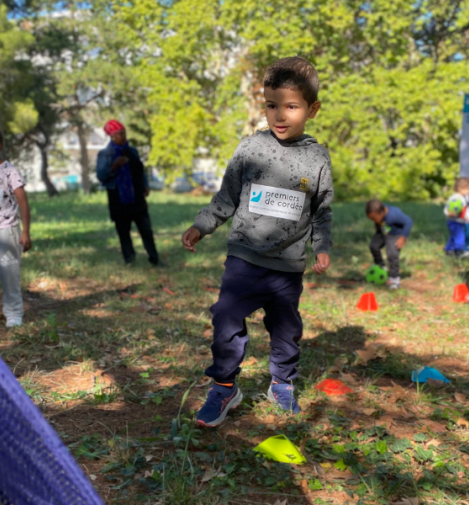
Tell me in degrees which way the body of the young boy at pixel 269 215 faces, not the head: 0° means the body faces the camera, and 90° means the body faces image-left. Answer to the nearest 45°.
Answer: approximately 0°

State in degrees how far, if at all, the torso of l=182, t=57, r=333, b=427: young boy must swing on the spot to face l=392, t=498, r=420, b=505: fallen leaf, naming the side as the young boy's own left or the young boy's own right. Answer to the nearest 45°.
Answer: approximately 45° to the young boy's own left

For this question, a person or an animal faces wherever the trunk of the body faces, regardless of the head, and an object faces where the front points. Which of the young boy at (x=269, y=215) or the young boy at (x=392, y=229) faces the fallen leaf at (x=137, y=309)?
the young boy at (x=392, y=229)

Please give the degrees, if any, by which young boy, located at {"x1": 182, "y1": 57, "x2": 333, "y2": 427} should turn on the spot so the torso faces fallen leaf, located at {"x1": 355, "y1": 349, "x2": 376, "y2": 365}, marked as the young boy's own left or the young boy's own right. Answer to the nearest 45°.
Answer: approximately 135° to the young boy's own left

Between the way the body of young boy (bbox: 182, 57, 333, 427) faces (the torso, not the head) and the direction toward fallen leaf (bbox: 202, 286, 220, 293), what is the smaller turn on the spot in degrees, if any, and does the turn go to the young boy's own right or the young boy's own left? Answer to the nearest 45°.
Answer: approximately 180°

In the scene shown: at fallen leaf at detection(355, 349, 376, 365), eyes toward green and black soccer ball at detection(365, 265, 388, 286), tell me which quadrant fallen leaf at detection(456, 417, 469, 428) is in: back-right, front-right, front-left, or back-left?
back-right

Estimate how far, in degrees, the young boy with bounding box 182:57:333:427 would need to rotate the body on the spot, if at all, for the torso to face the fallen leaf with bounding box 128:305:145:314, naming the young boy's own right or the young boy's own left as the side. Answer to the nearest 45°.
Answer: approximately 135° to the young boy's own right

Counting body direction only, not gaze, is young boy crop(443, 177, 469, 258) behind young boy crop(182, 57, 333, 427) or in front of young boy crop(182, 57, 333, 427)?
behind

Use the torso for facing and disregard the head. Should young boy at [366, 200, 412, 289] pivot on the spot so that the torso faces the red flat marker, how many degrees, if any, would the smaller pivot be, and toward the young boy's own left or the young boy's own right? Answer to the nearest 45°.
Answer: approximately 45° to the young boy's own left

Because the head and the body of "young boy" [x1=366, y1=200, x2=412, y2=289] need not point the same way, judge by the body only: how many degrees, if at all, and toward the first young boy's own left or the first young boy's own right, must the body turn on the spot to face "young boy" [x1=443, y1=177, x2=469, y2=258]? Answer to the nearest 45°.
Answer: approximately 180°

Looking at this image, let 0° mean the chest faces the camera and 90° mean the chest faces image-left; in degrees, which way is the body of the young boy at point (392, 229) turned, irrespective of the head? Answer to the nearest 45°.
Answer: approximately 45°

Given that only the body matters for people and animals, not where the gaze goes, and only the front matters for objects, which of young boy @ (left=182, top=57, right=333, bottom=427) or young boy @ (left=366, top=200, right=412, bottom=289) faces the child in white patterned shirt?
young boy @ (left=366, top=200, right=412, bottom=289)
